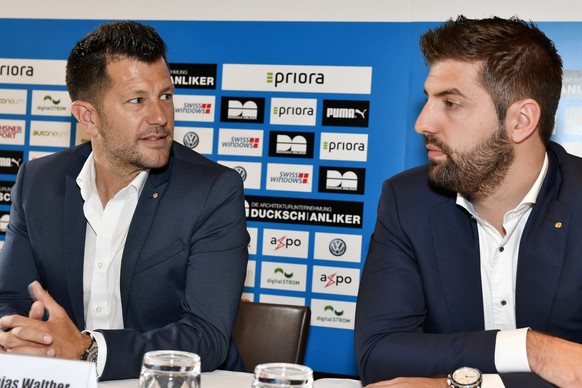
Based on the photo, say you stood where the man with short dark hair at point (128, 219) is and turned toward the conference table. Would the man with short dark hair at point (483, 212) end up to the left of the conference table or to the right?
left

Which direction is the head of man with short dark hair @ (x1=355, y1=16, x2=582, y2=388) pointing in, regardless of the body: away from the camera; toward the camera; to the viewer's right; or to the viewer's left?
to the viewer's left

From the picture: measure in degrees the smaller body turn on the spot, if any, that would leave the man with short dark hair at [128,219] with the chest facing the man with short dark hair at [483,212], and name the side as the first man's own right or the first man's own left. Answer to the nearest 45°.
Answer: approximately 135° to the first man's own left

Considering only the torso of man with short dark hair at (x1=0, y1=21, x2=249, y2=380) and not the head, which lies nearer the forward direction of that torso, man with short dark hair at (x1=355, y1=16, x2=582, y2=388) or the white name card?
the white name card

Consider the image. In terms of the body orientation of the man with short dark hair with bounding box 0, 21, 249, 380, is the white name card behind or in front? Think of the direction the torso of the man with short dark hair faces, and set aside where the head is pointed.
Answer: in front

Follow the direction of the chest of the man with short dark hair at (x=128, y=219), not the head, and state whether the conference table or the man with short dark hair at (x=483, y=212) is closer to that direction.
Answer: the conference table

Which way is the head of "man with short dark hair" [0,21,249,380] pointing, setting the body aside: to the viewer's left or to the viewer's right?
to the viewer's right

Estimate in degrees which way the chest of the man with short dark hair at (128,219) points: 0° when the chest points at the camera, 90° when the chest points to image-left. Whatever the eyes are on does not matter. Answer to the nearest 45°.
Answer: approximately 45°
